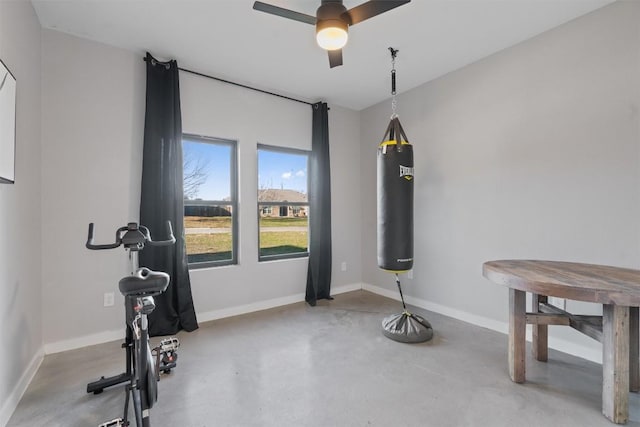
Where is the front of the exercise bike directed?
away from the camera

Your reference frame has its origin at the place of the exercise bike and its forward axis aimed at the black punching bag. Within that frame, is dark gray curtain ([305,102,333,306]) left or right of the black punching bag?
left

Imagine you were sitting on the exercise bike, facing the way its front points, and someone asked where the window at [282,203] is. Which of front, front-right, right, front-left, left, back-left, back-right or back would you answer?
front-right

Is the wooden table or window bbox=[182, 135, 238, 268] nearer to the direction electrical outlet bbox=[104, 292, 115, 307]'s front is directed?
the wooden table

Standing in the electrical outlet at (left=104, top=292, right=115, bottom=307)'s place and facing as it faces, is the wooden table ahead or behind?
ahead

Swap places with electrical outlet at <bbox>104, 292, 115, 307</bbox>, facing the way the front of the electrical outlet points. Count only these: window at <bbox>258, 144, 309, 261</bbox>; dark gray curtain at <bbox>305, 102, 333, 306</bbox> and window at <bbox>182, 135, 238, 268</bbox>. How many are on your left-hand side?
3

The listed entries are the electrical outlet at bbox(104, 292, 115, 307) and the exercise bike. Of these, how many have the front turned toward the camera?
1

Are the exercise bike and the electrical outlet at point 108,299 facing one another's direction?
yes

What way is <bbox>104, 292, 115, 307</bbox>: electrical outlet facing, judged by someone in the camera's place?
facing the viewer

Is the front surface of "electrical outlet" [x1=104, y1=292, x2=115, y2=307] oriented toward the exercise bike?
yes

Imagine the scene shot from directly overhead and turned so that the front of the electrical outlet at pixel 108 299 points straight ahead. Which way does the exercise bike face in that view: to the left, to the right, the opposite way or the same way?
the opposite way

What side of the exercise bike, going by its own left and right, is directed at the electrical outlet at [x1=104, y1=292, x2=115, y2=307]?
front

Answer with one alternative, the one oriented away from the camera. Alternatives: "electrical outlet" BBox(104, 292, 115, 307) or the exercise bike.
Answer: the exercise bike
